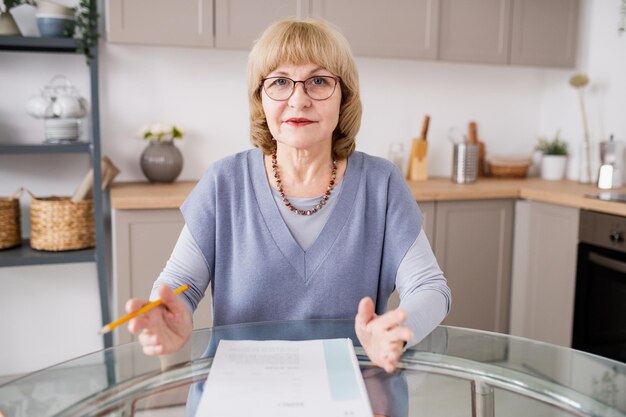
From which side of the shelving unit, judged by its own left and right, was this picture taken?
front

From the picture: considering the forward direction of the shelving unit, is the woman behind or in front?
in front

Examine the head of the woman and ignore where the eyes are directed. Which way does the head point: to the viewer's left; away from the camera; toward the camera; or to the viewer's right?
toward the camera

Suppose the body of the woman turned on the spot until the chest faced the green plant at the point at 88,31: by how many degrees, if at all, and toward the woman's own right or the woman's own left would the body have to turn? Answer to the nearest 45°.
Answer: approximately 135° to the woman's own right

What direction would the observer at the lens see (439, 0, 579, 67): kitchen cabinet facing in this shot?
facing the viewer

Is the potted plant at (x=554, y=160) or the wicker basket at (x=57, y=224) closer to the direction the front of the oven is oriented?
the wicker basket

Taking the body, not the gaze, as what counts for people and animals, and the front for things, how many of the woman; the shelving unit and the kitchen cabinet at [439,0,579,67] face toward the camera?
3

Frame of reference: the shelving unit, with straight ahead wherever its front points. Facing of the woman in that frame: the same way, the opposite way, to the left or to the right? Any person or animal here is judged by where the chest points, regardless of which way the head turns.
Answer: the same way

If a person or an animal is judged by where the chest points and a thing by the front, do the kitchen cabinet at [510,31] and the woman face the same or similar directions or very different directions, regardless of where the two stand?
same or similar directions

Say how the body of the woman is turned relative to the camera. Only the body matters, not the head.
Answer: toward the camera

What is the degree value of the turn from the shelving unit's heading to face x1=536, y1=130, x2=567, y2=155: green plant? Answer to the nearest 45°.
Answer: approximately 90° to its left

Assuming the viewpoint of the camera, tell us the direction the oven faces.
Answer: facing the viewer and to the left of the viewer
